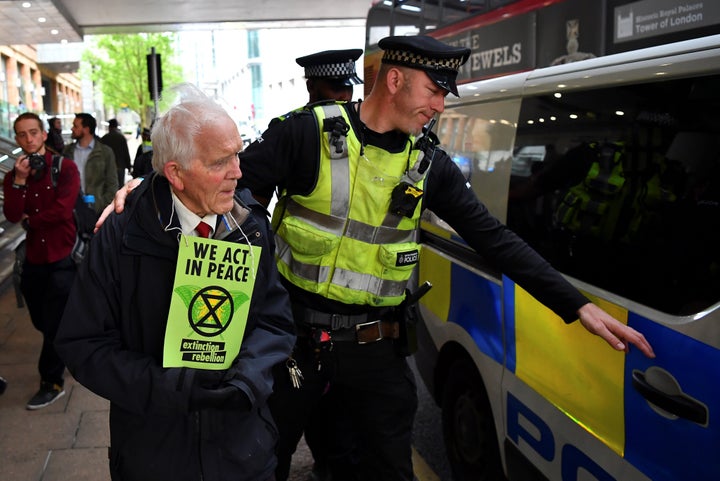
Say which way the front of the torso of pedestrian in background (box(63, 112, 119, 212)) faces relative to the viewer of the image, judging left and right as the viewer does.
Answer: facing the viewer and to the left of the viewer

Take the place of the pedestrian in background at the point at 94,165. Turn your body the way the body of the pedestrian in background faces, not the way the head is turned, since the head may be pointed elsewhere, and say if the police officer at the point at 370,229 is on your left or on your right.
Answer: on your left

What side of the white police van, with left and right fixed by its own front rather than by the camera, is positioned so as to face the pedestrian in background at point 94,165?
back

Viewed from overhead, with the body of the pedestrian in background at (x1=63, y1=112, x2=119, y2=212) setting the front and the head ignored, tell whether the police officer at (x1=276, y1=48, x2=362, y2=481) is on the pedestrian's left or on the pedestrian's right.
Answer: on the pedestrian's left

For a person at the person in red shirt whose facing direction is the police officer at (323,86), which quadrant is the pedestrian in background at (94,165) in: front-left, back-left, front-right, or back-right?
back-left

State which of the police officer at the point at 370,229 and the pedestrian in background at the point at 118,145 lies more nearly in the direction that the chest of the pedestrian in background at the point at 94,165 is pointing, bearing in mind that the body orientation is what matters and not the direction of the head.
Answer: the police officer

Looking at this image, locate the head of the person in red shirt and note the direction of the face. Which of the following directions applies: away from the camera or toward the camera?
toward the camera

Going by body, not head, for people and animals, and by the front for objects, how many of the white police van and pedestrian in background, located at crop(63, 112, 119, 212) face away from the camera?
0

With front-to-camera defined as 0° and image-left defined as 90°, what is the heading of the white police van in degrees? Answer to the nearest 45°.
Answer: approximately 315°

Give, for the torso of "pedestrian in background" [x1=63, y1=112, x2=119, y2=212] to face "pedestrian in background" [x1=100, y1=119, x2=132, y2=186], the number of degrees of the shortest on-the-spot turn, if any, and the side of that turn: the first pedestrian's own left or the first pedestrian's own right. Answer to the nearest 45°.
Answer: approximately 135° to the first pedestrian's own right
